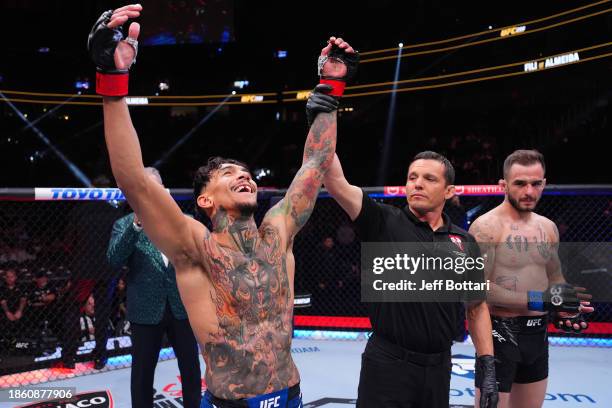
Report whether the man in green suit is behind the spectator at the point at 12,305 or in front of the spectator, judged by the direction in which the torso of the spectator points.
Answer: in front

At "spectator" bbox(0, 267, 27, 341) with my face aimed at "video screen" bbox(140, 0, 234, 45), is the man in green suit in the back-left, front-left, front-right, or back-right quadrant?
back-right

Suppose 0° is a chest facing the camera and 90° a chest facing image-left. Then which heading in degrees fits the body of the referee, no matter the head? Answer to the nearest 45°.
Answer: approximately 0°

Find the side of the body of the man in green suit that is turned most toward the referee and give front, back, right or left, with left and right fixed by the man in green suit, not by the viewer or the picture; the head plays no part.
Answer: front

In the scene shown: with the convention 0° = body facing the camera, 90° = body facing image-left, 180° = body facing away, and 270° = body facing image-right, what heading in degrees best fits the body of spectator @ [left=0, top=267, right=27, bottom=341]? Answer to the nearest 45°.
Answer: approximately 0°

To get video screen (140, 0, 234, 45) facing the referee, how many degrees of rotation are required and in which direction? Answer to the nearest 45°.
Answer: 0° — it already faces them

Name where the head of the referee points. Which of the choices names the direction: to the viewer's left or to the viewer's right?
to the viewer's left
